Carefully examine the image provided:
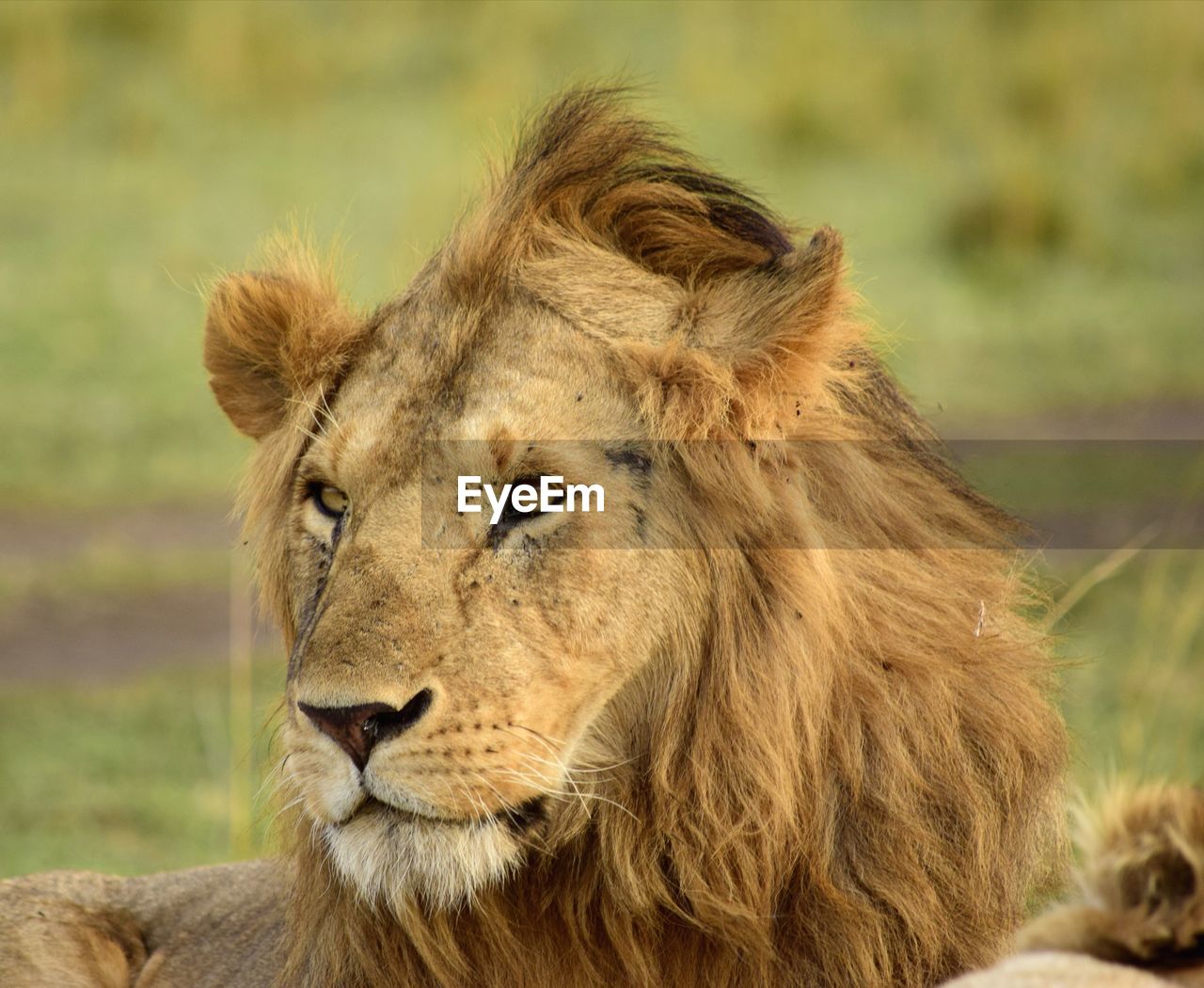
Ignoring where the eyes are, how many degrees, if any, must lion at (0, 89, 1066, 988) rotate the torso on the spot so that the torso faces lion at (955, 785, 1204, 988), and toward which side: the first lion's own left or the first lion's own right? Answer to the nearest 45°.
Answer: approximately 90° to the first lion's own left

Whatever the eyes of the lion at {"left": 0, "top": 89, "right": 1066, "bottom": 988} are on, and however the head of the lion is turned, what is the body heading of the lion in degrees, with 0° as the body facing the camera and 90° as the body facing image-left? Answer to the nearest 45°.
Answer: approximately 45°
